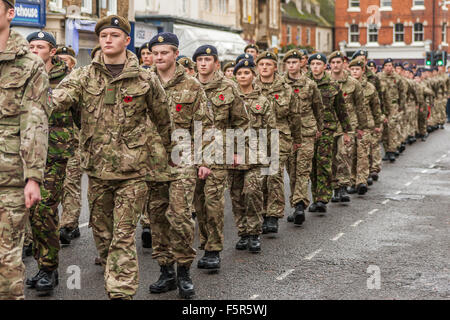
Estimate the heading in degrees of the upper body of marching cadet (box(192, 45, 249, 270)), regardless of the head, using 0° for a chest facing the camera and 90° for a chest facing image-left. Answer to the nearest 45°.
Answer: approximately 45°

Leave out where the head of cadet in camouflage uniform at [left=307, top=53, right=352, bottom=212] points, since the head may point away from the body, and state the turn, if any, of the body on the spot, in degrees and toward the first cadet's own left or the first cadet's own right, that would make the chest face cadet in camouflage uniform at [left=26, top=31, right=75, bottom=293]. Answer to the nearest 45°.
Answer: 0° — they already face them

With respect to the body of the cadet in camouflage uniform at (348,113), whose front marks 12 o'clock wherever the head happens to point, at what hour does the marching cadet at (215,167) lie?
The marching cadet is roughly at 11 o'clock from the cadet in camouflage uniform.

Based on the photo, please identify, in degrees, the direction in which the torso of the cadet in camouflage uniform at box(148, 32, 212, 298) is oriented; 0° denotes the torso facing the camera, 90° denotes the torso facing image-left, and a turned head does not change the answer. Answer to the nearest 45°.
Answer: approximately 45°

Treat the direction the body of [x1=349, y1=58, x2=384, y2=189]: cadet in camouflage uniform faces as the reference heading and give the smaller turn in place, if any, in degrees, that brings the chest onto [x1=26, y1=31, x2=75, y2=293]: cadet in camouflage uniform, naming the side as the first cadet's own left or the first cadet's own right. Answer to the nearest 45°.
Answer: approximately 45° to the first cadet's own left

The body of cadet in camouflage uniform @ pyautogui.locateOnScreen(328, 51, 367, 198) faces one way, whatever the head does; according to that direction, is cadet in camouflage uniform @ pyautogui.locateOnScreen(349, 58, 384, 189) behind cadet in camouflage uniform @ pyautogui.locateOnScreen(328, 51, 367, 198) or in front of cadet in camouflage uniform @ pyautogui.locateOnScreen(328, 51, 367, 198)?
behind

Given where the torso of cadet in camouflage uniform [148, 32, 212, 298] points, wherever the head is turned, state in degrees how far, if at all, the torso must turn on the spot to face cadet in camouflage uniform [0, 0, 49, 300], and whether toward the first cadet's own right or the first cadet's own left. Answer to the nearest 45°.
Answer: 0° — they already face them

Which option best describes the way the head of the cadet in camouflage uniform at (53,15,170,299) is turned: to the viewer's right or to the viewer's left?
to the viewer's left

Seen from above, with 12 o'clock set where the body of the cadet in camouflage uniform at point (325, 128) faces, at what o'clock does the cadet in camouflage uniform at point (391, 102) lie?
the cadet in camouflage uniform at point (391, 102) is roughly at 5 o'clock from the cadet in camouflage uniform at point (325, 128).
